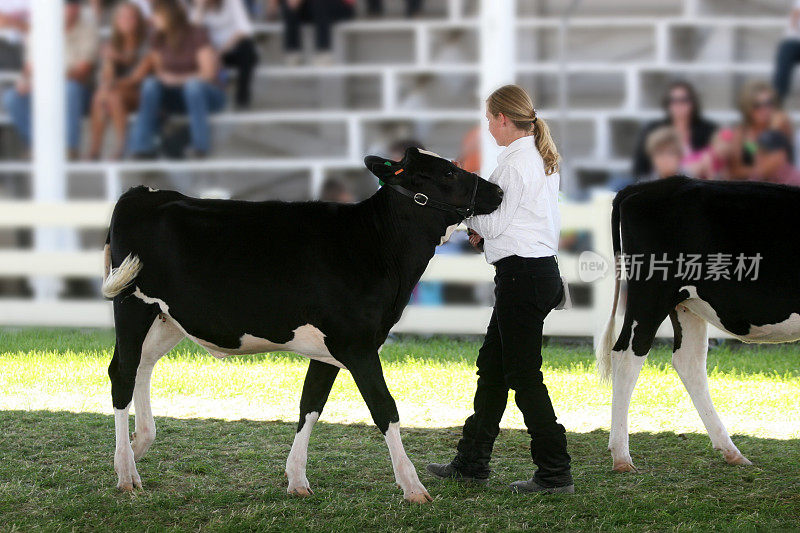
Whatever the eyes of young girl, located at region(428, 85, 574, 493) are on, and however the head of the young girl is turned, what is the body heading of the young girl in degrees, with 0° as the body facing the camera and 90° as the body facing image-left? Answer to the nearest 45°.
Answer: approximately 90°

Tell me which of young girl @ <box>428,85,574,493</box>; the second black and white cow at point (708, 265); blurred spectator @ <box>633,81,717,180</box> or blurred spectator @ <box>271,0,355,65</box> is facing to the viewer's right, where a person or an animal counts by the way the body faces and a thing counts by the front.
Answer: the second black and white cow

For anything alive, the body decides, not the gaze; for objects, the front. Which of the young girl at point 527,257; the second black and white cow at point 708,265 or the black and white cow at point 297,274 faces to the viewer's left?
the young girl

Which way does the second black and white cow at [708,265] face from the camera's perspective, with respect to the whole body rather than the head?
to the viewer's right

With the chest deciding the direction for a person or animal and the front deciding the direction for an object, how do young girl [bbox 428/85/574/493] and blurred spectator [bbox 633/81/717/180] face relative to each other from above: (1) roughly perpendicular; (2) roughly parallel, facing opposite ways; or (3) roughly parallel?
roughly perpendicular

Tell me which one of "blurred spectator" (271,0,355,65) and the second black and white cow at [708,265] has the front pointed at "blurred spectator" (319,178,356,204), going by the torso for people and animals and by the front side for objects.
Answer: "blurred spectator" (271,0,355,65)

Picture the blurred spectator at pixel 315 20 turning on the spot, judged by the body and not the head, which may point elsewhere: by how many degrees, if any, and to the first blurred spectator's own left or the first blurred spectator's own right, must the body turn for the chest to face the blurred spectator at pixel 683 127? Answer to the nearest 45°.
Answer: approximately 45° to the first blurred spectator's own left

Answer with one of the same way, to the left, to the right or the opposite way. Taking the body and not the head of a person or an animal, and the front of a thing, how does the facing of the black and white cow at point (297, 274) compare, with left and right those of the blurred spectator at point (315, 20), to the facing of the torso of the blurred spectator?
to the left

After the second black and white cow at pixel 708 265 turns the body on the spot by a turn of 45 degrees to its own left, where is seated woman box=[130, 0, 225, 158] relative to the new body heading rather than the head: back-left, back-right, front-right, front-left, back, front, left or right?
left

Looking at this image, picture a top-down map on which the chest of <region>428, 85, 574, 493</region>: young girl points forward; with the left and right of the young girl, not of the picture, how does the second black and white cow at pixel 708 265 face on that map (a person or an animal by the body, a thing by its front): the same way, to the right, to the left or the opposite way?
the opposite way

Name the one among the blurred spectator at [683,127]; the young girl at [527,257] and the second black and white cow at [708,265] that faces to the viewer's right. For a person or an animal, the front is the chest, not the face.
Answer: the second black and white cow

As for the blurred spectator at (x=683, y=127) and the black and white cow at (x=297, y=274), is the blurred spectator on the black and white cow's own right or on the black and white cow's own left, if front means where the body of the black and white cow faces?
on the black and white cow's own left

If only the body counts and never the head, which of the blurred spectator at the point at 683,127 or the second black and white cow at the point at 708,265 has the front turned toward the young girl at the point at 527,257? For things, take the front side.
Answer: the blurred spectator

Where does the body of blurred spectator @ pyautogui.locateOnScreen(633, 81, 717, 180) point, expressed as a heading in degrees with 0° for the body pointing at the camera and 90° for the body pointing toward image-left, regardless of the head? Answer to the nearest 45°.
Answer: approximately 0°

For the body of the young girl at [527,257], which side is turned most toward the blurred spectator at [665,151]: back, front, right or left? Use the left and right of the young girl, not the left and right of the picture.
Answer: right
